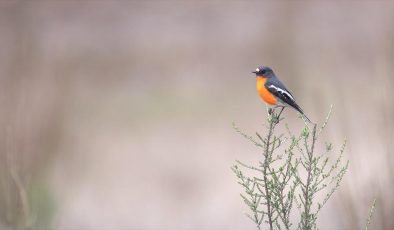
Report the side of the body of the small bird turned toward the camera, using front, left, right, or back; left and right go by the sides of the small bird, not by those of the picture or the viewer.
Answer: left
